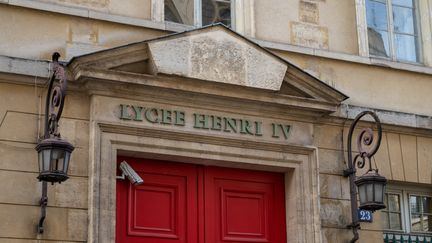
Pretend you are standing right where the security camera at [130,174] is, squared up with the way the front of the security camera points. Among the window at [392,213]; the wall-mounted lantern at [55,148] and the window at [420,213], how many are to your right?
1

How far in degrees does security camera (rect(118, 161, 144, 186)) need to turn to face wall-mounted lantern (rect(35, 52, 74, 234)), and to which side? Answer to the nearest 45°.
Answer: approximately 90° to its right

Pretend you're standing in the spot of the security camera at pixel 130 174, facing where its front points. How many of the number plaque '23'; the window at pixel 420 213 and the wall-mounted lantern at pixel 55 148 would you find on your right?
1

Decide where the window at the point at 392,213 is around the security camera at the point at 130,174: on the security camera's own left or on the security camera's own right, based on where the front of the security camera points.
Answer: on the security camera's own left

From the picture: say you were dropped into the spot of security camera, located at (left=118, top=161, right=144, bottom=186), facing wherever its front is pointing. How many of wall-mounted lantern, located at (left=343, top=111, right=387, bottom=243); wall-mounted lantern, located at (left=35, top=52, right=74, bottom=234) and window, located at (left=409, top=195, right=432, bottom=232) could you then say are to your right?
1

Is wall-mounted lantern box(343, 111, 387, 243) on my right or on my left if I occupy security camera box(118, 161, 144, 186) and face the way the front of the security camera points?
on my left

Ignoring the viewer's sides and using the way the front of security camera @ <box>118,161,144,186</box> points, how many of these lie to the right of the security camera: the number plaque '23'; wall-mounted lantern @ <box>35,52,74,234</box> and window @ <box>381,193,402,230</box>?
1
